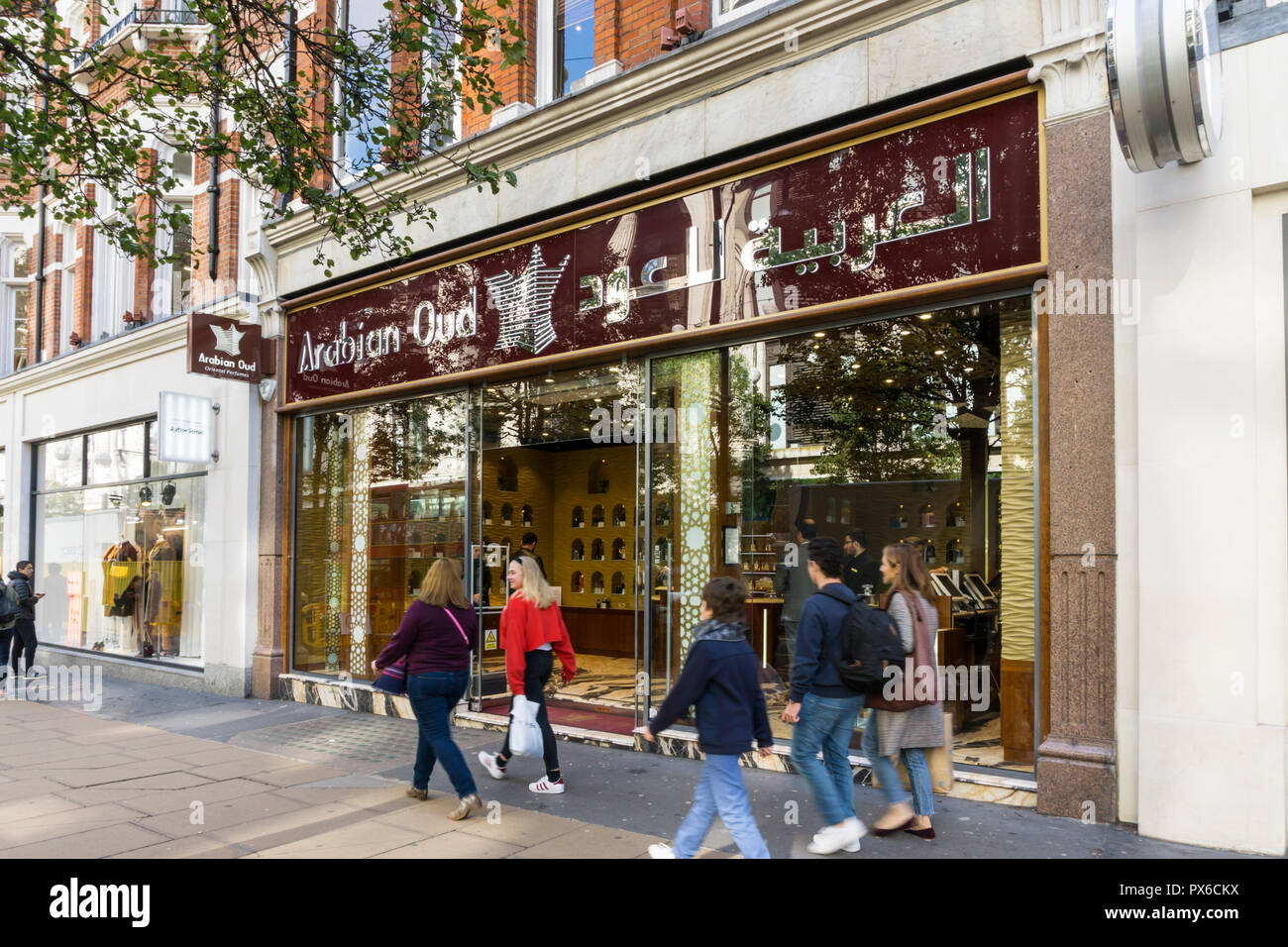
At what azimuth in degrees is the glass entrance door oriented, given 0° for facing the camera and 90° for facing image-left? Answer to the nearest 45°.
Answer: approximately 45°

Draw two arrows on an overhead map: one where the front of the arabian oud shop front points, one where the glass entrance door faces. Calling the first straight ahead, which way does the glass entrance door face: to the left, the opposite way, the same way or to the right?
the same way

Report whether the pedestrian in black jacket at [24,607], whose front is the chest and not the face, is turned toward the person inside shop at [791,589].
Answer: no

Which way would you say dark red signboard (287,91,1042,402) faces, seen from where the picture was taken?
facing the viewer and to the left of the viewer

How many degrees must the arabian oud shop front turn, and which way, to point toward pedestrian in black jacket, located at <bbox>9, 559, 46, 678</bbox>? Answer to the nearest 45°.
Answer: approximately 90° to its right

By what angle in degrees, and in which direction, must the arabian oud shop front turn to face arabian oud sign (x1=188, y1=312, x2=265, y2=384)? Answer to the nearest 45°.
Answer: approximately 90° to its right

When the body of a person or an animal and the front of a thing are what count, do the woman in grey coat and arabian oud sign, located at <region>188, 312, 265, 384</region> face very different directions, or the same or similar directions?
very different directions

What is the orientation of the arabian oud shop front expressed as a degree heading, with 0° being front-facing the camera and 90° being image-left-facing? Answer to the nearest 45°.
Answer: approximately 45°

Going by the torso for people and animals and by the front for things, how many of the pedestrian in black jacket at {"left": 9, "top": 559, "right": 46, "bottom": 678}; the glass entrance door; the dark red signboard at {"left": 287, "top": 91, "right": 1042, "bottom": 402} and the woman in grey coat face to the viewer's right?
1
